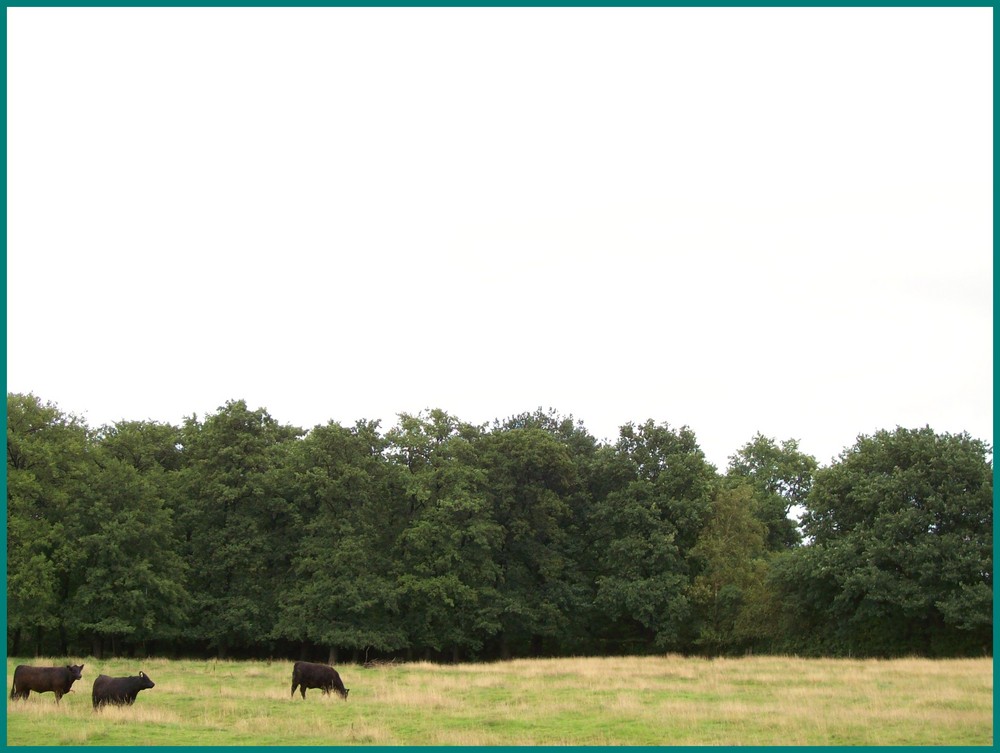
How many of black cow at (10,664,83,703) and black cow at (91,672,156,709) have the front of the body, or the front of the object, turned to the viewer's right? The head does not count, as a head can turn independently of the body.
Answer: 2

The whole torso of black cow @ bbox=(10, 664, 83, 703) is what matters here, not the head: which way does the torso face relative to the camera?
to the viewer's right

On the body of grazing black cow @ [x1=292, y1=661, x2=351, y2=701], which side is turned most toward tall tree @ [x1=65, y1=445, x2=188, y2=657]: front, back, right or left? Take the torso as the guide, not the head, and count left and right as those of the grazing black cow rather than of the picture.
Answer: left

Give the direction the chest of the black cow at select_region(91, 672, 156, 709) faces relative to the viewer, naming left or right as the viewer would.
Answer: facing to the right of the viewer

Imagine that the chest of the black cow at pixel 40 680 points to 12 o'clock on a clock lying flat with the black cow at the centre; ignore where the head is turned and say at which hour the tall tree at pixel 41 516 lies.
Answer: The tall tree is roughly at 9 o'clock from the black cow.

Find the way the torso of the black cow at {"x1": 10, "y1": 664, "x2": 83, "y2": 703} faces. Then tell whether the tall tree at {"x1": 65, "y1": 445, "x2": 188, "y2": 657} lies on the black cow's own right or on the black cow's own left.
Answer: on the black cow's own left

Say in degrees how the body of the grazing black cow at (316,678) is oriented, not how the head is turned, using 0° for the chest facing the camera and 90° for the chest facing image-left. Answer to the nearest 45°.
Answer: approximately 270°
